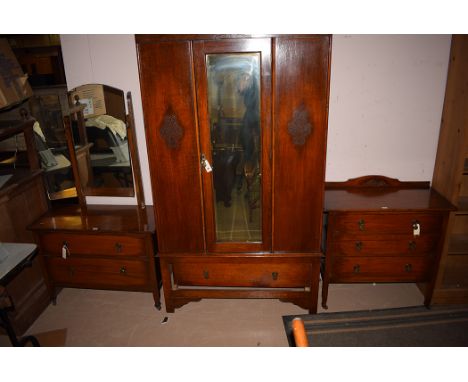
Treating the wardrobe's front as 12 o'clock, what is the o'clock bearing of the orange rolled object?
The orange rolled object is roughly at 12 o'clock from the wardrobe.

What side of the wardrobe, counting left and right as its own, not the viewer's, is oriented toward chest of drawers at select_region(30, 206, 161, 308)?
right

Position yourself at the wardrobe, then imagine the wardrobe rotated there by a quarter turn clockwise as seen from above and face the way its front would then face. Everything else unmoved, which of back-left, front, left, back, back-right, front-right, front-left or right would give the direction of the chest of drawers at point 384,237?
back

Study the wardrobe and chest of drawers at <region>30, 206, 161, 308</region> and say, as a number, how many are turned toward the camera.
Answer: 2

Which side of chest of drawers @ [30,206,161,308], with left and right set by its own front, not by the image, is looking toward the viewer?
front

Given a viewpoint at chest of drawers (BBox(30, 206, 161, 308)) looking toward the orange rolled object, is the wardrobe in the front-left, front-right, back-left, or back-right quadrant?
front-left

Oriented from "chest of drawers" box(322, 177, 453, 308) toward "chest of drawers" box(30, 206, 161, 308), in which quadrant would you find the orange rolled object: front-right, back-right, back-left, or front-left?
front-left

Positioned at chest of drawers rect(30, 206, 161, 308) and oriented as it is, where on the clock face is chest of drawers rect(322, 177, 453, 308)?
chest of drawers rect(322, 177, 453, 308) is roughly at 10 o'clock from chest of drawers rect(30, 206, 161, 308).

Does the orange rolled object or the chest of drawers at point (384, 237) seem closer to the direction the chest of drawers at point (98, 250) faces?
the orange rolled object

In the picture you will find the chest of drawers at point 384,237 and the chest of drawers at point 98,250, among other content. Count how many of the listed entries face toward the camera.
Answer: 2

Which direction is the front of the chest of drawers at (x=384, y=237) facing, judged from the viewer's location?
facing the viewer

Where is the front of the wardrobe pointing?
toward the camera

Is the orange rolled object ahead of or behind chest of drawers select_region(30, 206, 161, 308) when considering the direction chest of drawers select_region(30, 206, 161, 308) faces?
ahead
